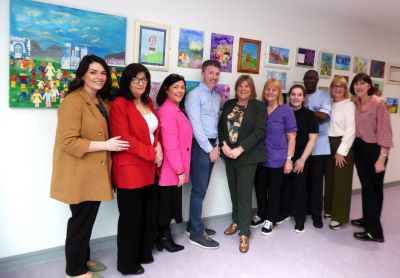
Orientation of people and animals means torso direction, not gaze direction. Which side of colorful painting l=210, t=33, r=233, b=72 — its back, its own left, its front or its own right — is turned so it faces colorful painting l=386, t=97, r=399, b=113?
left

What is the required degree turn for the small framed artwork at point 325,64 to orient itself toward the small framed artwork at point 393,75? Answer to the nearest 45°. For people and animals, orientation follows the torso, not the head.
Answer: approximately 90° to its left

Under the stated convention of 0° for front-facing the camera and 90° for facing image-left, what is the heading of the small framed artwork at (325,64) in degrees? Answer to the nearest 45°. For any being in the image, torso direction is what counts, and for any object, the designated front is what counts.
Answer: approximately 315°

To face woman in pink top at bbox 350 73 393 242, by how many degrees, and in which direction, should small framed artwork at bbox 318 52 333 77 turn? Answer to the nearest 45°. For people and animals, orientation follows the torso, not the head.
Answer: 0° — it already faces them

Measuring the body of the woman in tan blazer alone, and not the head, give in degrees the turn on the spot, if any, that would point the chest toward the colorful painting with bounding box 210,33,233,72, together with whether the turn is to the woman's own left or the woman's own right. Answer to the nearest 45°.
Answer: approximately 90° to the woman's own left

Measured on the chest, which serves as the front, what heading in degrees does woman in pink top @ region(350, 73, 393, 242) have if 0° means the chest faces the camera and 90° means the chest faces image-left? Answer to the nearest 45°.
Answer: approximately 45°

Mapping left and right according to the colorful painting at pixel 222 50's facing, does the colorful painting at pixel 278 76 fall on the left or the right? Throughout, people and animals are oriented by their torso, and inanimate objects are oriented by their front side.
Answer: on its left

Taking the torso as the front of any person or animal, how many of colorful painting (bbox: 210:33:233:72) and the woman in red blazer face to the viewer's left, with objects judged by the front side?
0

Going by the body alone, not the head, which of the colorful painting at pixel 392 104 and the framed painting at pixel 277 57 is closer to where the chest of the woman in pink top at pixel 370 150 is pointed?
the framed painting
